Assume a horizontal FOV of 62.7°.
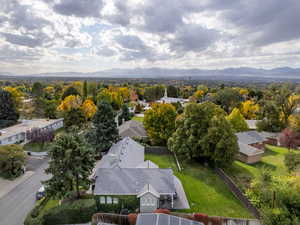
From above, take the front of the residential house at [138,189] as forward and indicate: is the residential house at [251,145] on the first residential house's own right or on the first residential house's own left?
on the first residential house's own left

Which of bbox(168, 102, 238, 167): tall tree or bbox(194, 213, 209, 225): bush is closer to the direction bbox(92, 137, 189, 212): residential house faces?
the bush

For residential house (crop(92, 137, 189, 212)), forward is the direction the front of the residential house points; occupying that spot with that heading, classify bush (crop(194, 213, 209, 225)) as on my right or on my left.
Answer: on my left

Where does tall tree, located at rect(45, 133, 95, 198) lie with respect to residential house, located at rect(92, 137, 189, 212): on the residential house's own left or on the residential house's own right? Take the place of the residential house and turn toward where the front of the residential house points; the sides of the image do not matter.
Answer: on the residential house's own right
